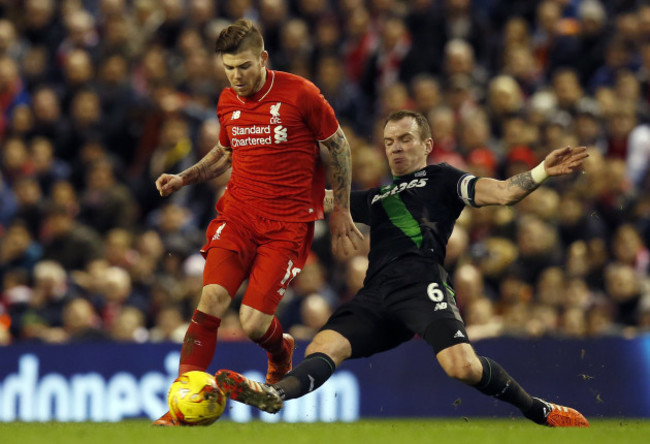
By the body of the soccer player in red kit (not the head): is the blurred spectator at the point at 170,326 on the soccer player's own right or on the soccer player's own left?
on the soccer player's own right

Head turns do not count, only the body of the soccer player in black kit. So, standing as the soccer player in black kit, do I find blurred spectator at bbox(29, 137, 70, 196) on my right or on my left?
on my right

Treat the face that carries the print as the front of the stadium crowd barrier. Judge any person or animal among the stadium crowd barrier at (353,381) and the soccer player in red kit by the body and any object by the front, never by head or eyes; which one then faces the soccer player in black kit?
the stadium crowd barrier

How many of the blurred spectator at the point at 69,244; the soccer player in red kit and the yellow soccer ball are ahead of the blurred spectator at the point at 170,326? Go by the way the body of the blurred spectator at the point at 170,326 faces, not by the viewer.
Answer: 2

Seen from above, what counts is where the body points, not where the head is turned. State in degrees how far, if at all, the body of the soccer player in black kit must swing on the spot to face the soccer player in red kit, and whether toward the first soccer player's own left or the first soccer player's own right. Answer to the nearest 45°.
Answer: approximately 45° to the first soccer player's own right

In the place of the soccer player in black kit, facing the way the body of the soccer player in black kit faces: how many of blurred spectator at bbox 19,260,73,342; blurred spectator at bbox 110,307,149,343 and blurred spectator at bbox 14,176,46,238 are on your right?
3

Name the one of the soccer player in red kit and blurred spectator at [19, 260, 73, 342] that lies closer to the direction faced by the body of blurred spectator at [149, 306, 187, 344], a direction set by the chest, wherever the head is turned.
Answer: the soccer player in red kit
